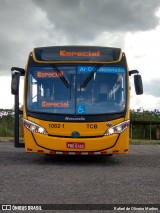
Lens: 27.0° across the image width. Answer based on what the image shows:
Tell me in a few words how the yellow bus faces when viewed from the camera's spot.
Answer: facing the viewer
